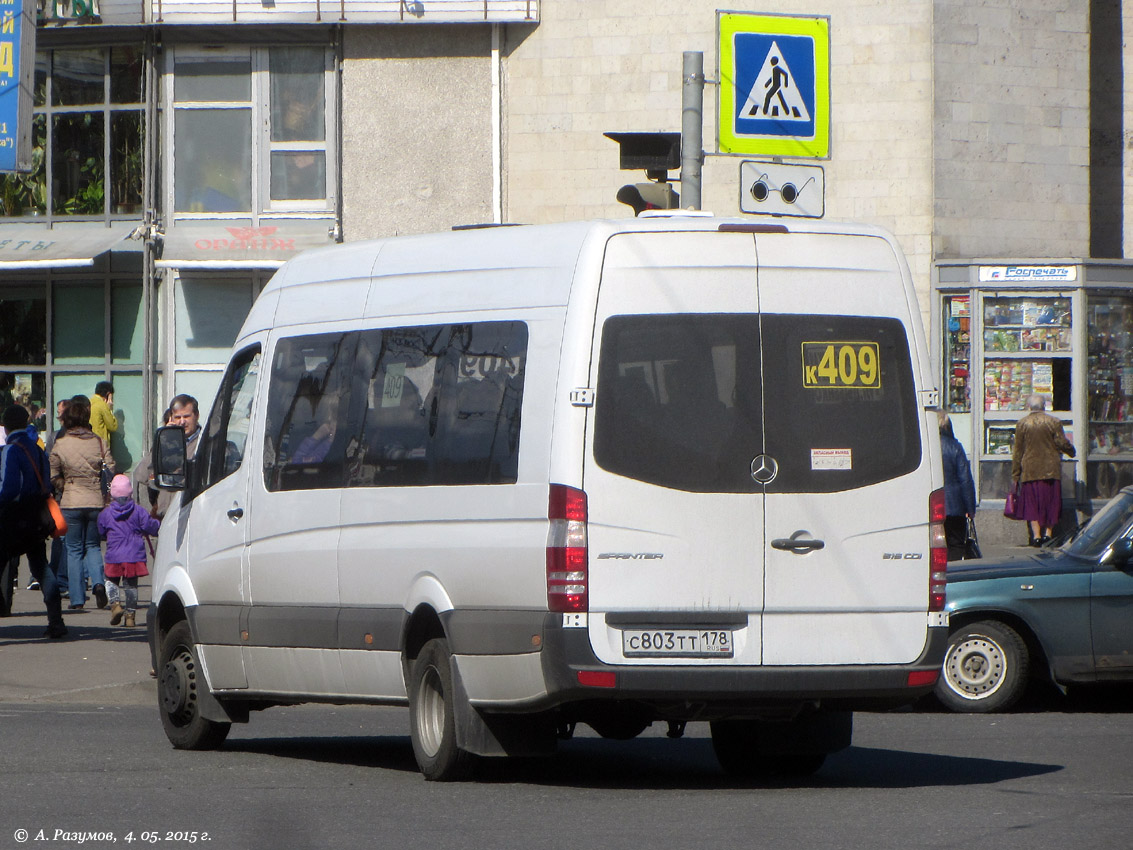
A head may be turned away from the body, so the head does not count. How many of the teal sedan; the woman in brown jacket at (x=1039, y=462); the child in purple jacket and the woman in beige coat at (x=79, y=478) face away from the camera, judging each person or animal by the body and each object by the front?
3

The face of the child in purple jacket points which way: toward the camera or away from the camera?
away from the camera

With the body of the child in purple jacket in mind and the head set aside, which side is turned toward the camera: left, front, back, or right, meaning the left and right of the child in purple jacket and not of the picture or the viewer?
back

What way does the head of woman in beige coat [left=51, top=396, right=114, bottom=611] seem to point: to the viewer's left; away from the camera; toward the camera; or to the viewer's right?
away from the camera

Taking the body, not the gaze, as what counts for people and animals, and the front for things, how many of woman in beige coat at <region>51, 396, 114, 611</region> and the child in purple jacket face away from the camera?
2

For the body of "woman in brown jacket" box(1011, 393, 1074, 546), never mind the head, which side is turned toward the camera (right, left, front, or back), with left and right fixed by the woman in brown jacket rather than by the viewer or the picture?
back

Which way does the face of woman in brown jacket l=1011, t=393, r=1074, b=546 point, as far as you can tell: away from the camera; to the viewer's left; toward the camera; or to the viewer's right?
away from the camera
